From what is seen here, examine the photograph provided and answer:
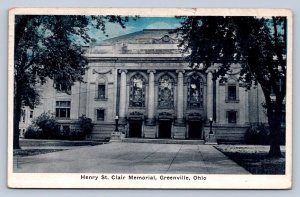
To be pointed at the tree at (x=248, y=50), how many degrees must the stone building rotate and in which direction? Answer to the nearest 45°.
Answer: approximately 90° to its left

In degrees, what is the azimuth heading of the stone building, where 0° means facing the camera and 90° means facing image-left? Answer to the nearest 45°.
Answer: approximately 0°

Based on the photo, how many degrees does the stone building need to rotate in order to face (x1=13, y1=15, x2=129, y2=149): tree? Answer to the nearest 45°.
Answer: approximately 90° to its right
